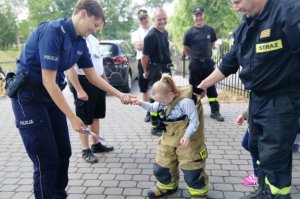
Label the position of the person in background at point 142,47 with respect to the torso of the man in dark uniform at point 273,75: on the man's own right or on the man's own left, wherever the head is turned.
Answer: on the man's own right

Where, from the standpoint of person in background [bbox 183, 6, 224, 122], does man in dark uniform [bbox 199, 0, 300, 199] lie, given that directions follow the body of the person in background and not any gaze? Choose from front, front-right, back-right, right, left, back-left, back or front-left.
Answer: front

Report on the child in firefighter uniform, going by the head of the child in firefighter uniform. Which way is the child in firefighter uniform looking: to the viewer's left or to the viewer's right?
to the viewer's left

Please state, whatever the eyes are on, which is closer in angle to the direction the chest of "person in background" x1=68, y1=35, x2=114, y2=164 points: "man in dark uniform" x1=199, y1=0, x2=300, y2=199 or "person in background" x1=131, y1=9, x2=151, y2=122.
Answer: the man in dark uniform

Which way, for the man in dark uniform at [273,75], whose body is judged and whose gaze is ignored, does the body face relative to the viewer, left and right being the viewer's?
facing the viewer and to the left of the viewer

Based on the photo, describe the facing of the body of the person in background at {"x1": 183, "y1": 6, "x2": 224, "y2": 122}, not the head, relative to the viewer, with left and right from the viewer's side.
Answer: facing the viewer

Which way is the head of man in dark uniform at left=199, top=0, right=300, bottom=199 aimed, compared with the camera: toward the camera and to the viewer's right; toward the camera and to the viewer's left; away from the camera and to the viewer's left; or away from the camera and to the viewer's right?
toward the camera and to the viewer's left

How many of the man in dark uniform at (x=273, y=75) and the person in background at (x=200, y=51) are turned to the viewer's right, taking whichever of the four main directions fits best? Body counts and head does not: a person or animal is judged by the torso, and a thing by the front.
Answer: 0

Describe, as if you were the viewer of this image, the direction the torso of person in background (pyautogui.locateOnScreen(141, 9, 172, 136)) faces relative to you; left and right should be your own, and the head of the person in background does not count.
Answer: facing the viewer and to the right of the viewer

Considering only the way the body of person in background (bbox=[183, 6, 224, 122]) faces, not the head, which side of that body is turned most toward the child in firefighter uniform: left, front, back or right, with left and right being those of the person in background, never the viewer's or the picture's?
front

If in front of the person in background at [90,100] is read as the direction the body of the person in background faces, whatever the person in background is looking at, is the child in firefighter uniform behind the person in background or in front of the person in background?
in front

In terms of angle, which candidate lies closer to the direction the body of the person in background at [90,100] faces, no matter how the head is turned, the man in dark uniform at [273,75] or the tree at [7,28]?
the man in dark uniform

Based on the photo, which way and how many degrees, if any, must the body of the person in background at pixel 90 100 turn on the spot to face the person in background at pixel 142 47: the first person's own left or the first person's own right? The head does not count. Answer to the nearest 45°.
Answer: approximately 90° to the first person's own left

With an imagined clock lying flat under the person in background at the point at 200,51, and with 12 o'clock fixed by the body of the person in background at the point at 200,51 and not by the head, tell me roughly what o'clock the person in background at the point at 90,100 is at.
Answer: the person in background at the point at 90,100 is roughly at 1 o'clock from the person in background at the point at 200,51.

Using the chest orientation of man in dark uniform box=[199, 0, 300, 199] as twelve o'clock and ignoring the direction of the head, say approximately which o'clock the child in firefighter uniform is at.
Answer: The child in firefighter uniform is roughly at 2 o'clock from the man in dark uniform.

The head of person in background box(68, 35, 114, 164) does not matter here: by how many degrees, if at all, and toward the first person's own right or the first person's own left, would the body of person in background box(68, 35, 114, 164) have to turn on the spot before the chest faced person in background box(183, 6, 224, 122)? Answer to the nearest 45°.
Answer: approximately 90° to the first person's own left

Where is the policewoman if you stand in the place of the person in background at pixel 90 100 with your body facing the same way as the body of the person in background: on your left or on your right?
on your right

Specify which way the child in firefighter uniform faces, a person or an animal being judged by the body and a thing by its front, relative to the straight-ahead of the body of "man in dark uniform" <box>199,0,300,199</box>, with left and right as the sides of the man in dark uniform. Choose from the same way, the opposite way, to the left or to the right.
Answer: the same way

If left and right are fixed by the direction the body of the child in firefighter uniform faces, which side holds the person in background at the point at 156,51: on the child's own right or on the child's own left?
on the child's own right
